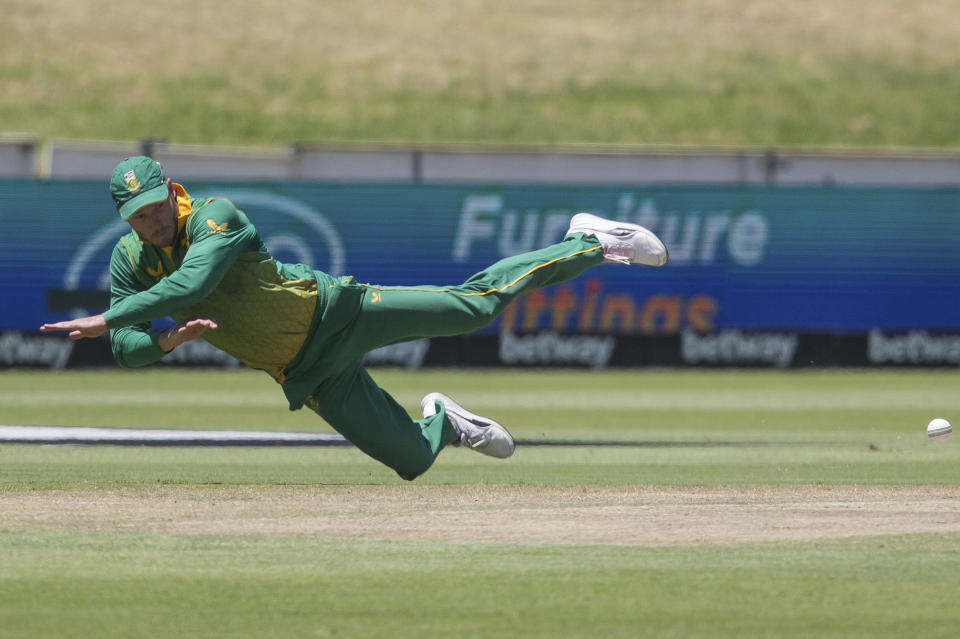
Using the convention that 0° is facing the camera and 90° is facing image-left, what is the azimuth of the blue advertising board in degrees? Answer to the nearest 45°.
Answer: approximately 0°

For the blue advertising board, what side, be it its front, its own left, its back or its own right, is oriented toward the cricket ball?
front
